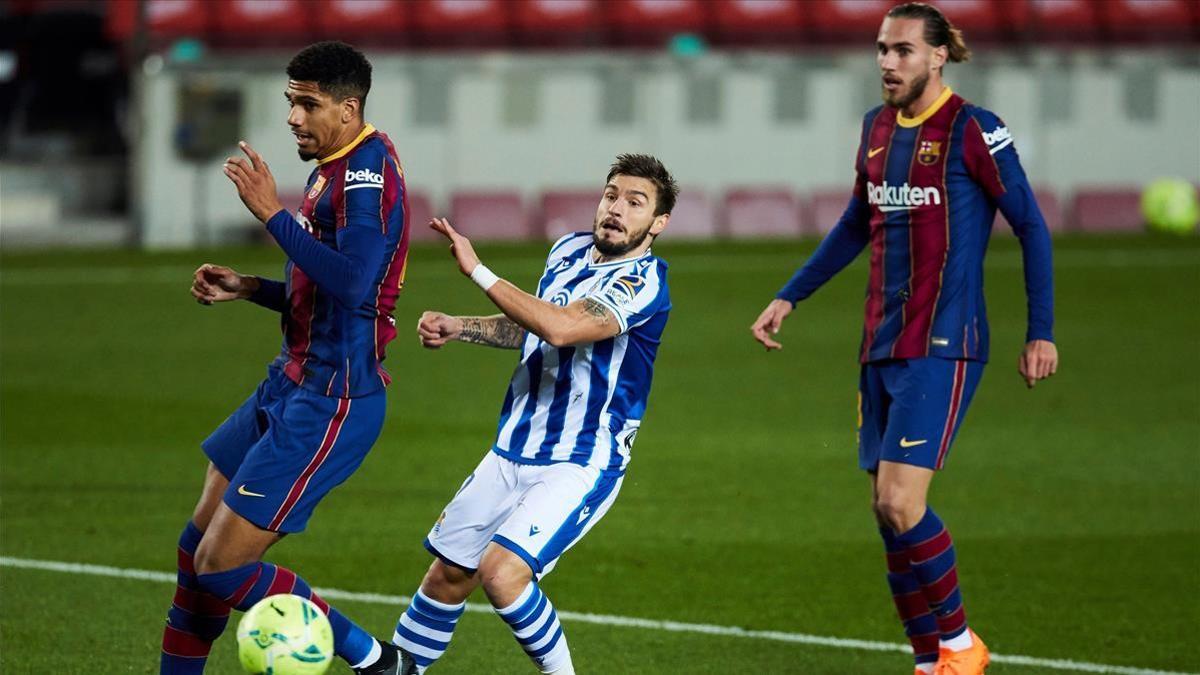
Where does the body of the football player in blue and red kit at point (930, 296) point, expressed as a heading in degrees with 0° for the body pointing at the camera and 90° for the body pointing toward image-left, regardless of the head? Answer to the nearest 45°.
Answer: approximately 45°

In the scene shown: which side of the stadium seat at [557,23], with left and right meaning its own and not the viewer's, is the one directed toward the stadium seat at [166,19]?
right

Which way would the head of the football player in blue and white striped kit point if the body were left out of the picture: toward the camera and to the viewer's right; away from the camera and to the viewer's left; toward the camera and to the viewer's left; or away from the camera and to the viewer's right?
toward the camera and to the viewer's left

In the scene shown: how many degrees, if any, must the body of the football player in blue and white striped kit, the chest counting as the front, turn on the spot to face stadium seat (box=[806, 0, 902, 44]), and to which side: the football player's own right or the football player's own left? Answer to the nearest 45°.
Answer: approximately 135° to the football player's own right

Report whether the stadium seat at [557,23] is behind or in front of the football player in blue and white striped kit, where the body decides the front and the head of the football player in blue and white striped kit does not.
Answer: behind

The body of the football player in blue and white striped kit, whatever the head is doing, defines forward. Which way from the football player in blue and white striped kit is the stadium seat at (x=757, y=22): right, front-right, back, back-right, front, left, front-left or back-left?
back-right

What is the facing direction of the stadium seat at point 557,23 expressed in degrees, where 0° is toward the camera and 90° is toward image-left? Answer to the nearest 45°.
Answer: approximately 0°

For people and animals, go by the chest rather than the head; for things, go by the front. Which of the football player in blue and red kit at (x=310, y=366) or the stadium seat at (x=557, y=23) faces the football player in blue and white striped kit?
the stadium seat

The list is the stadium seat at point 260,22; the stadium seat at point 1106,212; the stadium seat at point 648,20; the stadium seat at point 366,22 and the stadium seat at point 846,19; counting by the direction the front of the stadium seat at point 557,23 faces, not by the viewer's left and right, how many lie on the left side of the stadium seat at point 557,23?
3

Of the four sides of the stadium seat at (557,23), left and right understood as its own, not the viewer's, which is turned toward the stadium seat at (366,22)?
right

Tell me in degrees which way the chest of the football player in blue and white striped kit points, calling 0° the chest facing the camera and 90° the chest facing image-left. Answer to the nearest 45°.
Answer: approximately 45°

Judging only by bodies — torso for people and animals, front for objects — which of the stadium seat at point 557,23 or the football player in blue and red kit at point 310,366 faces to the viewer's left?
the football player in blue and red kit

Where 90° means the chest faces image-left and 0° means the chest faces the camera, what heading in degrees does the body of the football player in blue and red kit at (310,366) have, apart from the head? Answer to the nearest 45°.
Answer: approximately 90°

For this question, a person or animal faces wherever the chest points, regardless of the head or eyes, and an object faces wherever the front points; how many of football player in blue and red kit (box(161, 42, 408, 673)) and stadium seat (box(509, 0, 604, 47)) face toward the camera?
1

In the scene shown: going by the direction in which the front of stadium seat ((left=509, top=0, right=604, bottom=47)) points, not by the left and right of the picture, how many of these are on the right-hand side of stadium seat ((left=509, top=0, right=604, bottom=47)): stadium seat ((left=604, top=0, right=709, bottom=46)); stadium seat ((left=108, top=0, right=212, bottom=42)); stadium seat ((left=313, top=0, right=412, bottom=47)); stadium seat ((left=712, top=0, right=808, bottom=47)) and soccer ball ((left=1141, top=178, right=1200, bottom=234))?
2
